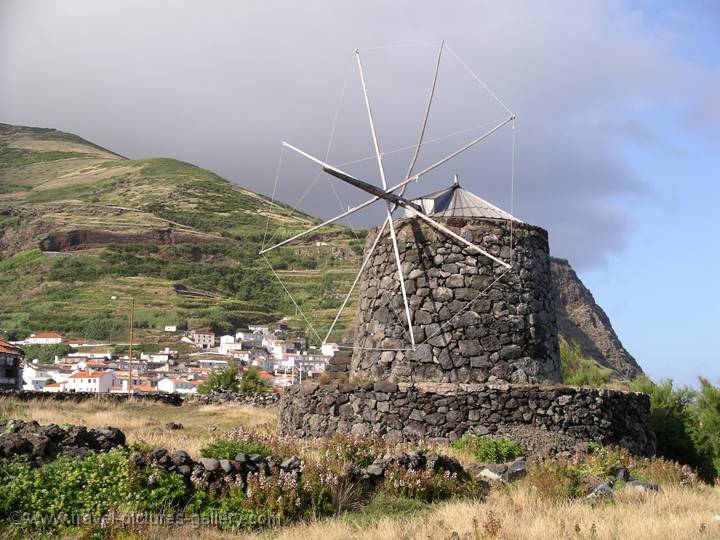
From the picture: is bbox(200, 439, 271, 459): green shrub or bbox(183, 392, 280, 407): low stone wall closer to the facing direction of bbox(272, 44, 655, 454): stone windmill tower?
the green shrub

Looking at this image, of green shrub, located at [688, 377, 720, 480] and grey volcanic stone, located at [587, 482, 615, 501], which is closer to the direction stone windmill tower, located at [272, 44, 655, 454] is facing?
the grey volcanic stone

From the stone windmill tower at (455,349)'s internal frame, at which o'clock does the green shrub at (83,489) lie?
The green shrub is roughly at 11 o'clock from the stone windmill tower.

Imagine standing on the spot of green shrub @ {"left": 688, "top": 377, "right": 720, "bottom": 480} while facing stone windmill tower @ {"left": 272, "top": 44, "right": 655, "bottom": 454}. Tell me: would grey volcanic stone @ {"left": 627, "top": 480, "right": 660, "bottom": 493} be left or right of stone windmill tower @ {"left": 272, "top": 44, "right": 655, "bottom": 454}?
left

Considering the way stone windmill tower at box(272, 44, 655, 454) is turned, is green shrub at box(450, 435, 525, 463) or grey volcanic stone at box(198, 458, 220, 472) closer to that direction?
the grey volcanic stone

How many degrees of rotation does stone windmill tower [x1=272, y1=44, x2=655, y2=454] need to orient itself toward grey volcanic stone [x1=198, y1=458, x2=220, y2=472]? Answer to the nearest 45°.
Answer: approximately 45° to its left

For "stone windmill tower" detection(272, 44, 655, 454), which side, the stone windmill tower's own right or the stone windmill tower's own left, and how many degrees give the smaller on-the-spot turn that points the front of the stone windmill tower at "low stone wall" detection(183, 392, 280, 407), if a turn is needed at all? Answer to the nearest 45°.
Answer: approximately 90° to the stone windmill tower's own right

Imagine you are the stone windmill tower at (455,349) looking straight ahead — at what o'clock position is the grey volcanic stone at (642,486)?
The grey volcanic stone is roughly at 10 o'clock from the stone windmill tower.

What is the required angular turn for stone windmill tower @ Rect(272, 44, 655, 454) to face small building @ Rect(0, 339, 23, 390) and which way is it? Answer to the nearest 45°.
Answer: approximately 90° to its right

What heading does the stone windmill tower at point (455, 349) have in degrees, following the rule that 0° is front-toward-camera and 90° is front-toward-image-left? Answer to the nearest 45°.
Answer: approximately 45°

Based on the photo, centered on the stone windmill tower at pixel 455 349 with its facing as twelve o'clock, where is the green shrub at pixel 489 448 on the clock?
The green shrub is roughly at 10 o'clock from the stone windmill tower.

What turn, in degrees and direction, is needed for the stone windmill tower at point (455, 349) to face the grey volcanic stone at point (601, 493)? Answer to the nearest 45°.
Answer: approximately 45° to its left

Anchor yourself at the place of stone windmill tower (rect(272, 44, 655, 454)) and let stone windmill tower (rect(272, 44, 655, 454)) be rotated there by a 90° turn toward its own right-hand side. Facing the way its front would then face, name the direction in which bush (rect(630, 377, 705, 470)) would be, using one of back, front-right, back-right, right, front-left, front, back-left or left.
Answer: right

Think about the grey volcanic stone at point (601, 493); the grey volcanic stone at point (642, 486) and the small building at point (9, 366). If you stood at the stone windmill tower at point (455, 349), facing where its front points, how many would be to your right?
1
